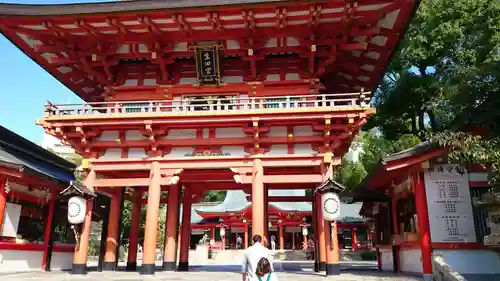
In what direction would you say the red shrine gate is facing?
toward the camera

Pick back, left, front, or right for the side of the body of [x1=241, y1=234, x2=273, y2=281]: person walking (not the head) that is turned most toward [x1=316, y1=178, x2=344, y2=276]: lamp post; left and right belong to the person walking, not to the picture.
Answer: front

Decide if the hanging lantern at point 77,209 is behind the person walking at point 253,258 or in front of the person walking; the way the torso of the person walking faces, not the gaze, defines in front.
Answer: in front

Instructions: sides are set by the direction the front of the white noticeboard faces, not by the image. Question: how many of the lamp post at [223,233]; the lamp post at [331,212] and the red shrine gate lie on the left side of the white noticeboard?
0

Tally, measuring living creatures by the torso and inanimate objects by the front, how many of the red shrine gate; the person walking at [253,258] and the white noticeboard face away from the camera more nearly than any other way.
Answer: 1

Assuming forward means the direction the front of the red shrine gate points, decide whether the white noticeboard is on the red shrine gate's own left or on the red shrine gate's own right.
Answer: on the red shrine gate's own left

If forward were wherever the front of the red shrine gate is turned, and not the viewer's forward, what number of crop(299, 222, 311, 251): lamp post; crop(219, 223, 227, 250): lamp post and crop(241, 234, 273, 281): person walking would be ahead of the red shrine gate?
1

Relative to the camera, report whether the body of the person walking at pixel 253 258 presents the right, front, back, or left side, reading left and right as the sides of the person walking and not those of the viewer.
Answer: back

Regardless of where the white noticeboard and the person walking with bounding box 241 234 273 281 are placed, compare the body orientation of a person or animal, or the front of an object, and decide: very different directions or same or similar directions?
very different directions

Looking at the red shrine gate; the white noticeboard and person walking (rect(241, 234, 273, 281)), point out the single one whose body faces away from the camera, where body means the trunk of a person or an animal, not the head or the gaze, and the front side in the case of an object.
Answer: the person walking

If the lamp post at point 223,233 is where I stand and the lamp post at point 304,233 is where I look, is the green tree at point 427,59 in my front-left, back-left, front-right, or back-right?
front-right

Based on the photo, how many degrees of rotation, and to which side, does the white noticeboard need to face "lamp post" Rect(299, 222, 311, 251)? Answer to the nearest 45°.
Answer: approximately 135° to its right

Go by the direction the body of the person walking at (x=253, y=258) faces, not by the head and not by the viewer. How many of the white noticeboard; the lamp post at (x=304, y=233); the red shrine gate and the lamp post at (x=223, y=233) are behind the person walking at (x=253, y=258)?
0

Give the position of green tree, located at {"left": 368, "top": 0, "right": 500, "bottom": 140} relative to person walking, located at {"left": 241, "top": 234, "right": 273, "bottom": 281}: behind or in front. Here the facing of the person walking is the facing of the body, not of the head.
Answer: in front

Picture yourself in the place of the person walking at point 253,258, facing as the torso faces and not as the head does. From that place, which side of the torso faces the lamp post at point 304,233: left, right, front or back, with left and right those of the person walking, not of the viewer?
front

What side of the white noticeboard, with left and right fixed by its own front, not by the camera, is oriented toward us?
front

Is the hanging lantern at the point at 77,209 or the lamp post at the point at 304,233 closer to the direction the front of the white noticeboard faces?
the hanging lantern

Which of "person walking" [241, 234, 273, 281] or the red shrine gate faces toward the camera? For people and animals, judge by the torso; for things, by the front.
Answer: the red shrine gate

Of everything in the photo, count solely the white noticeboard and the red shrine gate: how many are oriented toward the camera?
2
